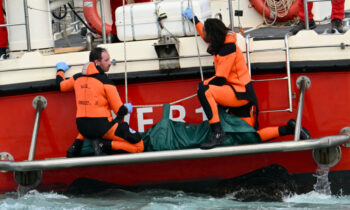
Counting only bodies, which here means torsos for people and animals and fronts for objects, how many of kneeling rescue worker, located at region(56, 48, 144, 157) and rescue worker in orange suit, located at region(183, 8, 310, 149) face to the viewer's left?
1

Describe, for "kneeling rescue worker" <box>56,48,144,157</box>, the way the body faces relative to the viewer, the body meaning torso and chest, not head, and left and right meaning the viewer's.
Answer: facing away from the viewer and to the right of the viewer

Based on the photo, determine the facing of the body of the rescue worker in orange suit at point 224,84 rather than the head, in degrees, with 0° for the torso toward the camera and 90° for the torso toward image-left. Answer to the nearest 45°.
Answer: approximately 90°

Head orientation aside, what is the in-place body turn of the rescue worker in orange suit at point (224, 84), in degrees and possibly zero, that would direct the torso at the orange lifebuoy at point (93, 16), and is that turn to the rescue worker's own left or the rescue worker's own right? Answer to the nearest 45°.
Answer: approximately 45° to the rescue worker's own right

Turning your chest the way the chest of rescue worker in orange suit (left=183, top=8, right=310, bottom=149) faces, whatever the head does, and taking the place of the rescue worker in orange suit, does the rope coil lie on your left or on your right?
on your right

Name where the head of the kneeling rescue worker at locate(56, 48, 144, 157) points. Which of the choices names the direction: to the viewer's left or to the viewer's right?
to the viewer's right

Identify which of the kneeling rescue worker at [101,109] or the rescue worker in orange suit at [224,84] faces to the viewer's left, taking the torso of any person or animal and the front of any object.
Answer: the rescue worker in orange suit

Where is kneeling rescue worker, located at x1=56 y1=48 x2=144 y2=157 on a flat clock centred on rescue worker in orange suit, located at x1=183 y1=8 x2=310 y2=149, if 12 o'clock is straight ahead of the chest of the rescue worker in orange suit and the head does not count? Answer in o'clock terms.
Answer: The kneeling rescue worker is roughly at 12 o'clock from the rescue worker in orange suit.

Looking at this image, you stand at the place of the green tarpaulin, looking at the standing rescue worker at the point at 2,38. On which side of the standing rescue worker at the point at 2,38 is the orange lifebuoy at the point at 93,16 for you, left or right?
right

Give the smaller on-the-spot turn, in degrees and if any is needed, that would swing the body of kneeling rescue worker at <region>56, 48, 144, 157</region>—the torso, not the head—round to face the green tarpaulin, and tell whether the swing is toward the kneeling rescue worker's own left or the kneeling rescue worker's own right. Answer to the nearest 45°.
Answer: approximately 45° to the kneeling rescue worker's own right

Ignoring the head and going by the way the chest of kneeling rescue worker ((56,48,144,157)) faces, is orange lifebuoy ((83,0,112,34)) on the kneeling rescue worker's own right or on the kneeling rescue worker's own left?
on the kneeling rescue worker's own left

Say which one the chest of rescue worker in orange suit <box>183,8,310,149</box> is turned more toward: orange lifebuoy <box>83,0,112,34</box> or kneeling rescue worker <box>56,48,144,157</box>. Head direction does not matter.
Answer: the kneeling rescue worker
